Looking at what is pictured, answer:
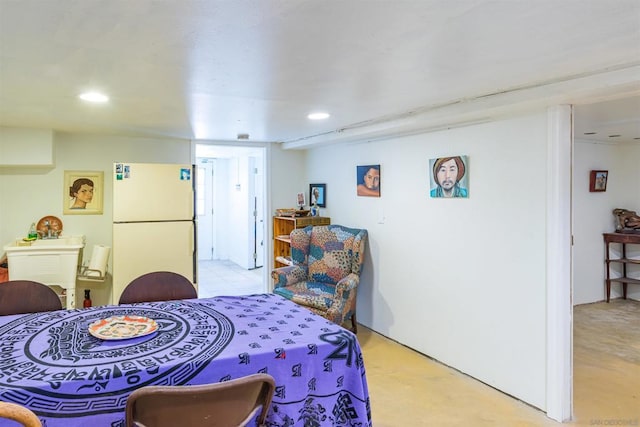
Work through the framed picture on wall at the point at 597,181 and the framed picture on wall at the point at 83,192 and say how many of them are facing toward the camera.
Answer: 2

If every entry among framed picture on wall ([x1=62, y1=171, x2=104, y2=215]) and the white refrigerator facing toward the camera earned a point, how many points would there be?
2

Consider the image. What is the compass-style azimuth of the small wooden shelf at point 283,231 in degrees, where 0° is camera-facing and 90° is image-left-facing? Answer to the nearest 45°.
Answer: approximately 45°

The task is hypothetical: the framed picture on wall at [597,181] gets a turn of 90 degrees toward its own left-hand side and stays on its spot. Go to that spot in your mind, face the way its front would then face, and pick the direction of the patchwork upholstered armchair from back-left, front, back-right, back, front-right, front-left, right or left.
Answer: back-right

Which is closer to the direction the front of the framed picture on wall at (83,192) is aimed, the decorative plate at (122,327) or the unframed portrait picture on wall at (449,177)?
the decorative plate

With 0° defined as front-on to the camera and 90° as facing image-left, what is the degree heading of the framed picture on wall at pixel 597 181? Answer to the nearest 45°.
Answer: approximately 0°

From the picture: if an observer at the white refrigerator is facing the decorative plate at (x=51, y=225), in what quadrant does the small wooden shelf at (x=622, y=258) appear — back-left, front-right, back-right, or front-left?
back-right

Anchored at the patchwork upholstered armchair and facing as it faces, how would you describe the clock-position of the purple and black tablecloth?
The purple and black tablecloth is roughly at 11 o'clock from the patchwork upholstered armchair.

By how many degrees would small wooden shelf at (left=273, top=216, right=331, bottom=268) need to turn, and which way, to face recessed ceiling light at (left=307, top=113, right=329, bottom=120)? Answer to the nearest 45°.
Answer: approximately 45° to its left

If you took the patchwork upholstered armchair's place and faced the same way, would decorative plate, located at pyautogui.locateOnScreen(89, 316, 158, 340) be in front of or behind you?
in front

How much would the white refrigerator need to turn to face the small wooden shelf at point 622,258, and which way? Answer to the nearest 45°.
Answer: approximately 90° to its left
